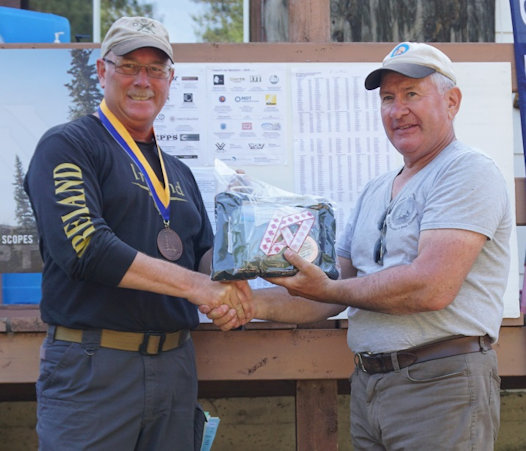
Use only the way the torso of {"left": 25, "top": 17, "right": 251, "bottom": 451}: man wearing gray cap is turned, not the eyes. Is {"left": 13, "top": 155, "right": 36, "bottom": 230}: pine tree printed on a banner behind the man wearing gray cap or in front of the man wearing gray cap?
behind

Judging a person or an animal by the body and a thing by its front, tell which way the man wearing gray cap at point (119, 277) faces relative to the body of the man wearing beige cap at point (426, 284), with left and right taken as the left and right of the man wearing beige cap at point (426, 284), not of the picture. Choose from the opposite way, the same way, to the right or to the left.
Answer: to the left

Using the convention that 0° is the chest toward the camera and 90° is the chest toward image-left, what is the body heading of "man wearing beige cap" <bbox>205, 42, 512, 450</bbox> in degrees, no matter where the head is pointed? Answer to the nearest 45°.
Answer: approximately 45°

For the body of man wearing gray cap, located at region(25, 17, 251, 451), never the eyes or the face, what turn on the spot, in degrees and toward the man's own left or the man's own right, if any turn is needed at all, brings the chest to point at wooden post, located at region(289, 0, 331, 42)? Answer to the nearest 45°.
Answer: approximately 90° to the man's own left

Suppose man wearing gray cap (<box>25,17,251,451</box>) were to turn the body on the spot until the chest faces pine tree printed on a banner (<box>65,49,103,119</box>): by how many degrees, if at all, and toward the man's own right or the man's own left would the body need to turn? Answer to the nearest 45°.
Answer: approximately 135° to the man's own left

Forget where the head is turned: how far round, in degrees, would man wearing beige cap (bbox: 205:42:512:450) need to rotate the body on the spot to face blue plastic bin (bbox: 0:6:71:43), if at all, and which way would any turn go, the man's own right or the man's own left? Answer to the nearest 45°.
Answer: approximately 90° to the man's own right

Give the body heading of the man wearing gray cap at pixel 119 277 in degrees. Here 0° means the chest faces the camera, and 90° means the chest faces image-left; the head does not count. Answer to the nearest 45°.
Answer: approximately 315°
